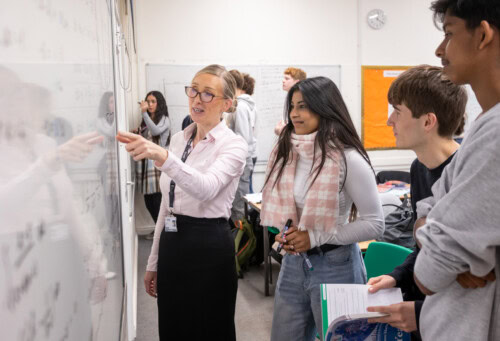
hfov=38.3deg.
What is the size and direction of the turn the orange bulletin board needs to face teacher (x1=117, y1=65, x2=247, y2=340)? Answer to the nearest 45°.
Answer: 0° — it already faces them

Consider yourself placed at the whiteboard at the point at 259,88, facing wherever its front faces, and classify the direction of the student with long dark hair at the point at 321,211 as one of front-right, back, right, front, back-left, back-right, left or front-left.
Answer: front

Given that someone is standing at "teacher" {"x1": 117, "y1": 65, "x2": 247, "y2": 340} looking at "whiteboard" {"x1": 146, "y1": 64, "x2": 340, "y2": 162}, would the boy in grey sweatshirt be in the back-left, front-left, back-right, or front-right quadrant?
back-right

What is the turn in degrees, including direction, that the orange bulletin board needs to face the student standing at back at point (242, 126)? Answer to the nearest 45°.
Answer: approximately 45° to its right

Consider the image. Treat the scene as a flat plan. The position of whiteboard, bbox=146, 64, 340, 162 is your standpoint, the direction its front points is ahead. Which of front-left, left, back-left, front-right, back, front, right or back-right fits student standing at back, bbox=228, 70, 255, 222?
front

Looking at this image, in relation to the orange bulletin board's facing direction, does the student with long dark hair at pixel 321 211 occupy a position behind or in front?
in front

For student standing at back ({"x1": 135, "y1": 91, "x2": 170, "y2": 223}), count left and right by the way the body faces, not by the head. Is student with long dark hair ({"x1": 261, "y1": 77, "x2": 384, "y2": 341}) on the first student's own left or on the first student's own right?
on the first student's own left

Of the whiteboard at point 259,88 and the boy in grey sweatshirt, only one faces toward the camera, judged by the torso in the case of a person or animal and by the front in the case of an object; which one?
the whiteboard

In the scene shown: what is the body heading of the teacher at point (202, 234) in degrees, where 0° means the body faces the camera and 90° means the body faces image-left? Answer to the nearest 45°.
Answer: approximately 45°

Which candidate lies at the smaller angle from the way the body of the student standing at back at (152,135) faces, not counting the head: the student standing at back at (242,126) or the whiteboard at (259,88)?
the student standing at back

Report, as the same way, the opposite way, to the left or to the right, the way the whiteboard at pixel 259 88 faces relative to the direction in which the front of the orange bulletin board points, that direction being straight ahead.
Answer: the same way

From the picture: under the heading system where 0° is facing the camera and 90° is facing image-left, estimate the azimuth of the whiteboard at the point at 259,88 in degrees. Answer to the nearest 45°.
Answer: approximately 0°

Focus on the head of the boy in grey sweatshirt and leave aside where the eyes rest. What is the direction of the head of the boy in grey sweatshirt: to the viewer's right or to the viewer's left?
to the viewer's left

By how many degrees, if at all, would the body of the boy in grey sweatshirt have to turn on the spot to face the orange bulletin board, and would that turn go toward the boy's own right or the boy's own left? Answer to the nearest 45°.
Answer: approximately 90° to the boy's own right

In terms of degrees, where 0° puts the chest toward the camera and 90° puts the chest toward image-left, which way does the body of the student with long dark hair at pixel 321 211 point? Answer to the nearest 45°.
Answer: approximately 45°

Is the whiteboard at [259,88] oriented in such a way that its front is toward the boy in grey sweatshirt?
yes

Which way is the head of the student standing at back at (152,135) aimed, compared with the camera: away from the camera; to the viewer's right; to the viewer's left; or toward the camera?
toward the camera

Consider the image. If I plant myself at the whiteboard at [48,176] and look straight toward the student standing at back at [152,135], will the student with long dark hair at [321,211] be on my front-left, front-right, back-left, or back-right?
front-right

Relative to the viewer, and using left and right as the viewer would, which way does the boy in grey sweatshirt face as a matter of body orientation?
facing to the left of the viewer
